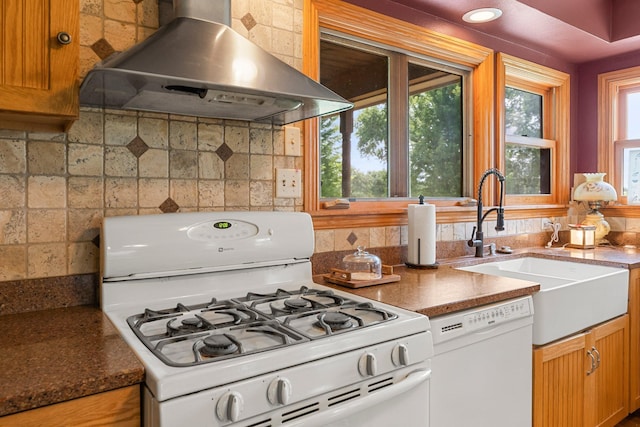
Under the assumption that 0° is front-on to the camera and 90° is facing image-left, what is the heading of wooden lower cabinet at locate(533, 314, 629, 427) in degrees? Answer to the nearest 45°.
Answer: approximately 315°

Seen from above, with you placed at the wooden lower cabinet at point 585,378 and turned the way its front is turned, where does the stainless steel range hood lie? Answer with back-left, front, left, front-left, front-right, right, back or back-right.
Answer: right

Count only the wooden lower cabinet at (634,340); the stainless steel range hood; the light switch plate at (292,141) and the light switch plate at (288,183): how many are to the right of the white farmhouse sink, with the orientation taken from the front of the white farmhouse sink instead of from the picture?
3

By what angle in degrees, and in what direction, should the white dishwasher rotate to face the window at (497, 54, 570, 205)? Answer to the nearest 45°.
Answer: approximately 135° to its left

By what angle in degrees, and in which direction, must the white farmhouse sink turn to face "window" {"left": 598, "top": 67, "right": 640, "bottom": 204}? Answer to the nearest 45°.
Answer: approximately 135° to its left

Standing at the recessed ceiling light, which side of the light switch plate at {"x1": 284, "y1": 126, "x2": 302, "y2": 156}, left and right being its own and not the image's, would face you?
left

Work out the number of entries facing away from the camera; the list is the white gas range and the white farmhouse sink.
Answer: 0

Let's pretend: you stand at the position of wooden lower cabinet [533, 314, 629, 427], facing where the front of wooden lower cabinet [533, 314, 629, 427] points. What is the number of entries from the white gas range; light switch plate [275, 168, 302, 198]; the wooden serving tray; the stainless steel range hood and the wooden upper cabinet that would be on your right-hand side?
5

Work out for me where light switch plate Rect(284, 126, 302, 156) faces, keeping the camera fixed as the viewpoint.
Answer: facing the viewer and to the right of the viewer

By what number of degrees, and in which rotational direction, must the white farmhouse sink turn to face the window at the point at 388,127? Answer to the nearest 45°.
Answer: approximately 135° to its right

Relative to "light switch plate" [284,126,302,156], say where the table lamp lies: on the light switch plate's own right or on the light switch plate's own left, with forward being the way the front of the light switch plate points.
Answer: on the light switch plate's own left

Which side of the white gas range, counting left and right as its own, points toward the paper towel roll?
left

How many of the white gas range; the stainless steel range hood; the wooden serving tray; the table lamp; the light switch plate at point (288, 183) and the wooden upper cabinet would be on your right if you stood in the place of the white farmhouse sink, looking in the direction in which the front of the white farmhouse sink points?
5

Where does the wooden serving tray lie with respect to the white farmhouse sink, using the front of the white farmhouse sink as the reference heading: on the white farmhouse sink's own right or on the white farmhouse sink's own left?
on the white farmhouse sink's own right
